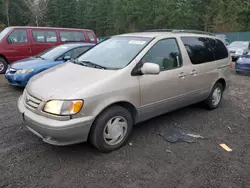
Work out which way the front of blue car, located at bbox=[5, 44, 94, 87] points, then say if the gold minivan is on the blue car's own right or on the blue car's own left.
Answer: on the blue car's own left

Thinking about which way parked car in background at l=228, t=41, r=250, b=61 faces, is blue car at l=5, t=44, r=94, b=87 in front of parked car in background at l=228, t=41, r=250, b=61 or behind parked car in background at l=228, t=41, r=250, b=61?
in front

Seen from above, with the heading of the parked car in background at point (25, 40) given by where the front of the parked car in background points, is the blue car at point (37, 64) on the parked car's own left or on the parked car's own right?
on the parked car's own left

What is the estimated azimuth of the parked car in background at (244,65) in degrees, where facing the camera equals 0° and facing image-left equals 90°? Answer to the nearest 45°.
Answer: approximately 45°

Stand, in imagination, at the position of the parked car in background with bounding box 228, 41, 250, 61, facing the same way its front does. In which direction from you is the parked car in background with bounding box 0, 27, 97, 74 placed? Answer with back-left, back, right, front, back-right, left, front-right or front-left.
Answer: front

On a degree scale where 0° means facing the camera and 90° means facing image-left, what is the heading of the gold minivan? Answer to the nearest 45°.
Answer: approximately 45°

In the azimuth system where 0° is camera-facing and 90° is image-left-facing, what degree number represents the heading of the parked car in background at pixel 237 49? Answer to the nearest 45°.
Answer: approximately 45°

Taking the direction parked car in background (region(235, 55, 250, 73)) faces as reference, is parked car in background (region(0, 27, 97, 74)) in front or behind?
in front

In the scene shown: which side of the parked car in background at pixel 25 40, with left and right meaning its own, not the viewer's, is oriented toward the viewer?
left

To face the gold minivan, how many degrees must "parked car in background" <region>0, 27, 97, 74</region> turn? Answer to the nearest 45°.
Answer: approximately 90° to its left

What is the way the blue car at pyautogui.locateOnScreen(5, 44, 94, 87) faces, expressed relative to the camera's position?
facing the viewer and to the left of the viewer

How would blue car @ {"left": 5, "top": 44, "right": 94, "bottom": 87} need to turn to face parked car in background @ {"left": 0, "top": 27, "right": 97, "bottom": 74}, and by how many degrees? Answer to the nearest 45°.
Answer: approximately 135° to its right

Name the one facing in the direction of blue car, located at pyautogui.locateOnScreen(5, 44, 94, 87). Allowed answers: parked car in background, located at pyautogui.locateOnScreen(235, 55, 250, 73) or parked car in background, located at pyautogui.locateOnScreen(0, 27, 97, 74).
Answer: parked car in background, located at pyautogui.locateOnScreen(235, 55, 250, 73)
